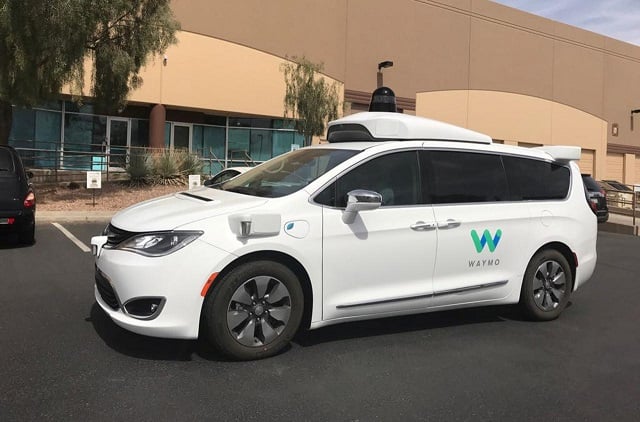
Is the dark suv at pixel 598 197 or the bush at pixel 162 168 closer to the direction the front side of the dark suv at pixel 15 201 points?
the bush

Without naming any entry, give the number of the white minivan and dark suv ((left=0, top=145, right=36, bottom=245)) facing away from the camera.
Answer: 1

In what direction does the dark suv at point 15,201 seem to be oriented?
away from the camera

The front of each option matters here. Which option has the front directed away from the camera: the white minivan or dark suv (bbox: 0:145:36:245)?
the dark suv

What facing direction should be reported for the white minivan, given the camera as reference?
facing the viewer and to the left of the viewer

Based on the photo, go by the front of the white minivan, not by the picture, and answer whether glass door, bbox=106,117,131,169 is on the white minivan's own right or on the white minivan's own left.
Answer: on the white minivan's own right

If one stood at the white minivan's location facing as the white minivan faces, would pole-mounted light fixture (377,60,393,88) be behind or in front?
behind

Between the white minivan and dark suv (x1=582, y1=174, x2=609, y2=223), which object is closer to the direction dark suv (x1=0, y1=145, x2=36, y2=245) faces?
the dark suv

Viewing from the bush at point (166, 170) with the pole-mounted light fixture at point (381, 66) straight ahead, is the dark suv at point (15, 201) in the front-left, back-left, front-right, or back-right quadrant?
back-right

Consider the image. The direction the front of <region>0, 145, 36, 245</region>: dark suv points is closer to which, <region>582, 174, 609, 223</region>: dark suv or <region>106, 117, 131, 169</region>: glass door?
the glass door

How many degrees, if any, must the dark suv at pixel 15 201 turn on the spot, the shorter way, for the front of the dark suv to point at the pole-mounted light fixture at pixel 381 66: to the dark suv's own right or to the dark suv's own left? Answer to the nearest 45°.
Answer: approximately 45° to the dark suv's own right
